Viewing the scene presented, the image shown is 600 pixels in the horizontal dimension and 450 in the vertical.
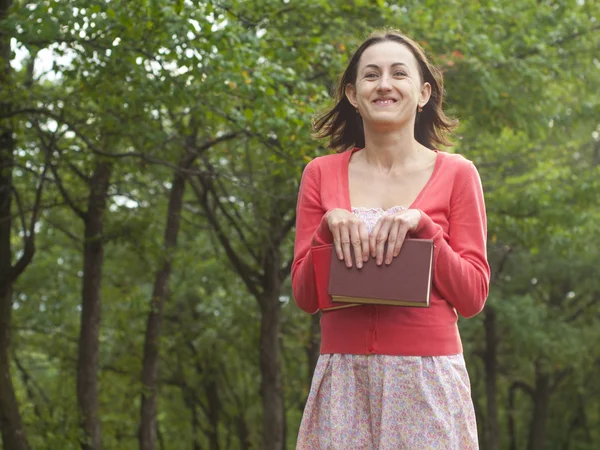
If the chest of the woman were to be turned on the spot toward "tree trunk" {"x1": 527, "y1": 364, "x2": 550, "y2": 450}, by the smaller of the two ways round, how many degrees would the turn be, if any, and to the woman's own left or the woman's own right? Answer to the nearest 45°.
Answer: approximately 180°

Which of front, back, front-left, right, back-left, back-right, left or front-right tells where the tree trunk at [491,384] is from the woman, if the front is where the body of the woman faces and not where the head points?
back

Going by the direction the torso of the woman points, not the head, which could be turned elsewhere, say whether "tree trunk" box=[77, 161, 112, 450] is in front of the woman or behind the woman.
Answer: behind

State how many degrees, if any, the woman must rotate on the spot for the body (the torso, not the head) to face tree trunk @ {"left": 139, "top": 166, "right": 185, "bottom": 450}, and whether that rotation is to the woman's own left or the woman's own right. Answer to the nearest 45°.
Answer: approximately 180°

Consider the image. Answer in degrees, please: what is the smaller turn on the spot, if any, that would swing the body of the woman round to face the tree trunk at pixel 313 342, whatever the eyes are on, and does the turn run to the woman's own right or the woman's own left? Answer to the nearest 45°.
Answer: approximately 180°

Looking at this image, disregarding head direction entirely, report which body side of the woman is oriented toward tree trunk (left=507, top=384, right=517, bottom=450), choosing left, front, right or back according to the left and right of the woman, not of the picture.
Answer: back

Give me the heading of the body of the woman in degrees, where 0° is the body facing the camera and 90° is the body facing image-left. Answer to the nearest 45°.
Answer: approximately 0°
